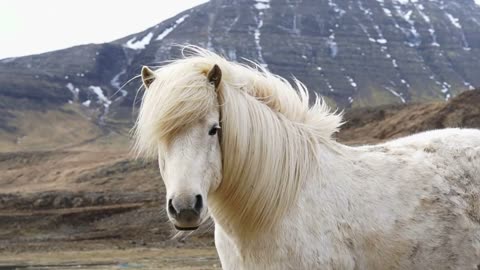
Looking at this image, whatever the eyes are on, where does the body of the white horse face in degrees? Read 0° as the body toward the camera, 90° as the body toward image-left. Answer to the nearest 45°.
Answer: approximately 45°
